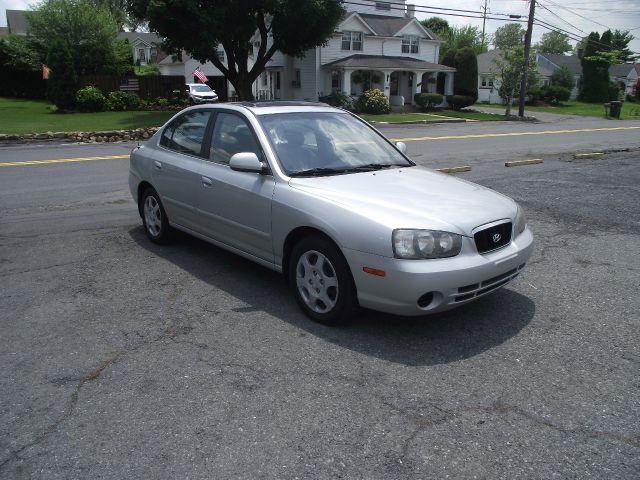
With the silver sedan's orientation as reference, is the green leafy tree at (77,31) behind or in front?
behind

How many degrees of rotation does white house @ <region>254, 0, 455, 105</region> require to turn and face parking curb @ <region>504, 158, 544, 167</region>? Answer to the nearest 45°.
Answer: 0° — it already faces it

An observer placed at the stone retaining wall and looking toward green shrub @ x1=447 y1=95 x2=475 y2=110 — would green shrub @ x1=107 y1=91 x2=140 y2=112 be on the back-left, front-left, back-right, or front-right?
front-left

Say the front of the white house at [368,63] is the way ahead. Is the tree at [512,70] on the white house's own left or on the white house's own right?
on the white house's own left

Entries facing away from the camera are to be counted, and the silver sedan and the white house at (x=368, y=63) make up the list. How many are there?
0

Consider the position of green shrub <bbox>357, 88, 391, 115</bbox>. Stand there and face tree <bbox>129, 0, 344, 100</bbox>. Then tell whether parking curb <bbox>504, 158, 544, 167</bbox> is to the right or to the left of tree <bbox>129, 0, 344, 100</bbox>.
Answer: left

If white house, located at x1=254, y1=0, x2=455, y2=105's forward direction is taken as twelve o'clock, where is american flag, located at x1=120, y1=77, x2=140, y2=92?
The american flag is roughly at 2 o'clock from the white house.

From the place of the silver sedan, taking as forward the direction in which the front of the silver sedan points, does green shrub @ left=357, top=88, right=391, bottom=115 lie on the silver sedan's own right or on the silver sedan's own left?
on the silver sedan's own left

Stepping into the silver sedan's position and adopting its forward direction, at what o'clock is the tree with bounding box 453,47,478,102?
The tree is roughly at 8 o'clock from the silver sedan.

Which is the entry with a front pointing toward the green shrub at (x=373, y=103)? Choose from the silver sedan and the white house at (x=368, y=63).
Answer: the white house

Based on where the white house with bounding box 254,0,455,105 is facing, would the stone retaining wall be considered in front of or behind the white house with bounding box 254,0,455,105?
in front

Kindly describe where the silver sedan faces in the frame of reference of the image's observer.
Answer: facing the viewer and to the right of the viewer

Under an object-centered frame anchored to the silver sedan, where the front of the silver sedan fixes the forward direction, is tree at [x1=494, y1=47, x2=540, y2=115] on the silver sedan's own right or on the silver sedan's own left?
on the silver sedan's own left

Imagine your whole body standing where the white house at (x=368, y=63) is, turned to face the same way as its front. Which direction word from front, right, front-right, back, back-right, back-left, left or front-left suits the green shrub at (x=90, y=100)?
front-right

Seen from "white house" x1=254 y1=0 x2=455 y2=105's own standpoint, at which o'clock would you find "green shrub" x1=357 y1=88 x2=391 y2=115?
The green shrub is roughly at 12 o'clock from the white house.

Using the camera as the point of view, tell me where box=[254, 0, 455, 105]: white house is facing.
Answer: facing the viewer

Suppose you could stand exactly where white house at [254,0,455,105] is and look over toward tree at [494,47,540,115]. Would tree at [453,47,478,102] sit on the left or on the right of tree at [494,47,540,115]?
left

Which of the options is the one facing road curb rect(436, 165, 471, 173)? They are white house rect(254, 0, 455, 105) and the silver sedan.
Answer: the white house
